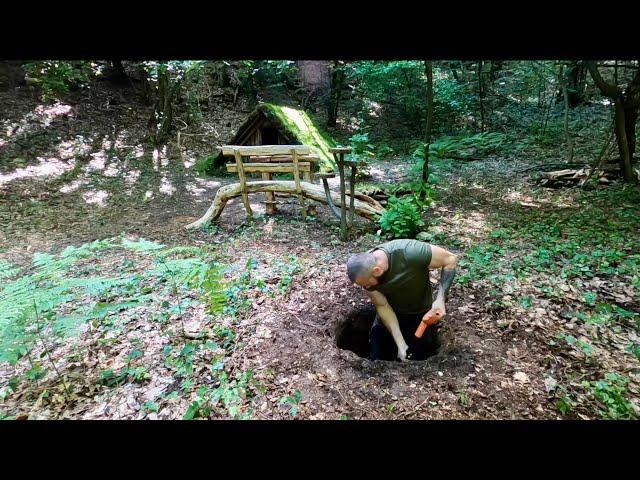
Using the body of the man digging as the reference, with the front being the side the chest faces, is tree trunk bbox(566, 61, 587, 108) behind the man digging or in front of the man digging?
behind

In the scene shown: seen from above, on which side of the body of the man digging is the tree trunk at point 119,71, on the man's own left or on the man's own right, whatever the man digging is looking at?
on the man's own right
